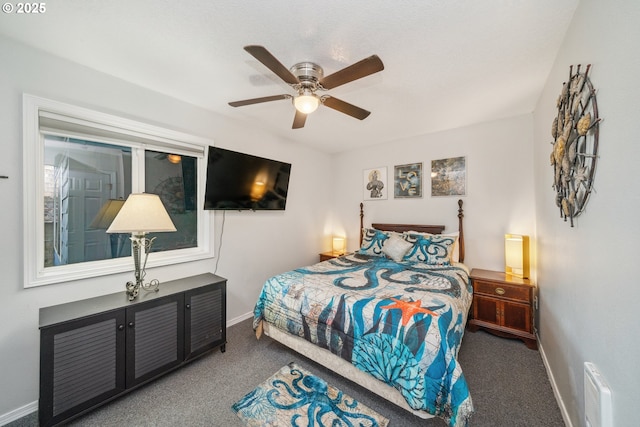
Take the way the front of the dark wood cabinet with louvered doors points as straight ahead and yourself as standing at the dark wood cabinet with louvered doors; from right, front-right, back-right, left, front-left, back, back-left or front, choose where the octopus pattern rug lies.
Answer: front

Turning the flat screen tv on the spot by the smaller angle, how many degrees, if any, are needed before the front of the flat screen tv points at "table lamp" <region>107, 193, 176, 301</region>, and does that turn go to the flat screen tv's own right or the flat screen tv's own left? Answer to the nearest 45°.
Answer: approximately 90° to the flat screen tv's own right

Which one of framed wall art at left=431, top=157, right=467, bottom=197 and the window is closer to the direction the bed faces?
the window

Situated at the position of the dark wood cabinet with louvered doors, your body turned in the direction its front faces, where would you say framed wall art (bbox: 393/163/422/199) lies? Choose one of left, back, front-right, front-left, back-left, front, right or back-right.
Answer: front-left

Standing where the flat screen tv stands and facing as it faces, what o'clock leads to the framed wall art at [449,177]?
The framed wall art is roughly at 11 o'clock from the flat screen tv.

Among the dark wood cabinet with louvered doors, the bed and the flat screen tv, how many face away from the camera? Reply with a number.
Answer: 0

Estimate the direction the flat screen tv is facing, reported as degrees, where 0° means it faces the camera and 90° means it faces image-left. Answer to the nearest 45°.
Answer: approximately 315°

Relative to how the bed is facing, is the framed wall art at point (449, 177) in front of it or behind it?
behind

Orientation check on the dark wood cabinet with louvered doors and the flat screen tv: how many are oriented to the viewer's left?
0

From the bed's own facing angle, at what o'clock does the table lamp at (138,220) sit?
The table lamp is roughly at 1 o'clock from the bed.

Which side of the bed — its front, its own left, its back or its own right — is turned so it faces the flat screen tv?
right

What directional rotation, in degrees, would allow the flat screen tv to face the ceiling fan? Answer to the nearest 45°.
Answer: approximately 45° to its right
